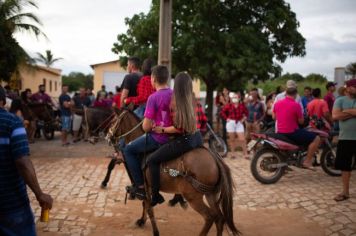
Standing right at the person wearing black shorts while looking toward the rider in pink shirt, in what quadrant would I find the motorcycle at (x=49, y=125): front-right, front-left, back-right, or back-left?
front-left

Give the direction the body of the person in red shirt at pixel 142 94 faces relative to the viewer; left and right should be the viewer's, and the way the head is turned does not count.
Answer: facing away from the viewer and to the left of the viewer

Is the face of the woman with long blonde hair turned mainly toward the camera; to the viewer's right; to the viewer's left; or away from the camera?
away from the camera

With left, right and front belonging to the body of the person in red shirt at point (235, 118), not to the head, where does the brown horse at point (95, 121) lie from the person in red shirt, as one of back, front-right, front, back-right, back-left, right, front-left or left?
front-right

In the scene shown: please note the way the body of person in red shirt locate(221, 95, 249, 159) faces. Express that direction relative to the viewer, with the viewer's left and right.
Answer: facing the viewer

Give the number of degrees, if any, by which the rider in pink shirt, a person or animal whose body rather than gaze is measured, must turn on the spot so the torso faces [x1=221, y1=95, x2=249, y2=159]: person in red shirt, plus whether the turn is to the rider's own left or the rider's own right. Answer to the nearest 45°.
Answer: approximately 90° to the rider's own left

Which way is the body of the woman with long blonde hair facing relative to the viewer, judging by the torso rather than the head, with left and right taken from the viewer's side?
facing away from the viewer and to the left of the viewer

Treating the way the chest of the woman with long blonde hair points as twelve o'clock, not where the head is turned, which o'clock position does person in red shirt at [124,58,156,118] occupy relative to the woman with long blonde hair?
The person in red shirt is roughly at 1 o'clock from the woman with long blonde hair.

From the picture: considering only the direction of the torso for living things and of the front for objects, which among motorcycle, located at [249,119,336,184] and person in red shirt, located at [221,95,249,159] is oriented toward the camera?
the person in red shirt

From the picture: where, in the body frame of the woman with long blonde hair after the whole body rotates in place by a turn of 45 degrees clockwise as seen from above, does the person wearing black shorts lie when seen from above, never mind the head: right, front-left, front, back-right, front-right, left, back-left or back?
front-right
